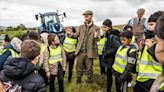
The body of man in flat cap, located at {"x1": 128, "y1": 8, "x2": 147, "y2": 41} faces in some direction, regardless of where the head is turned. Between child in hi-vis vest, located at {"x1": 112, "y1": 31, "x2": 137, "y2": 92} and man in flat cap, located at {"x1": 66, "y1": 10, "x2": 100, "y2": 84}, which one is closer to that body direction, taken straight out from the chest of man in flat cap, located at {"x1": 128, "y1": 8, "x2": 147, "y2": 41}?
the child in hi-vis vest

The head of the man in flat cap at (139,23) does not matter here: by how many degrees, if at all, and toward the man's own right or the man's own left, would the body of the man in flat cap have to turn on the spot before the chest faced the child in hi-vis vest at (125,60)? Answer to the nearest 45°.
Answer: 0° — they already face them

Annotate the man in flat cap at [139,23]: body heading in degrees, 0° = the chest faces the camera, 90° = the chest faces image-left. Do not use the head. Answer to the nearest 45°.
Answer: approximately 0°

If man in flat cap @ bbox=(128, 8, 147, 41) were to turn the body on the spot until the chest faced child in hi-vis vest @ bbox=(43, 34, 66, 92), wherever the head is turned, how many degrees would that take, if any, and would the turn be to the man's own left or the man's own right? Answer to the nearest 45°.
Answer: approximately 45° to the man's own right

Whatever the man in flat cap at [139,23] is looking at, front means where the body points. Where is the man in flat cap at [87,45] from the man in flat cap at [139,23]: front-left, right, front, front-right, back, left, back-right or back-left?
front-right
